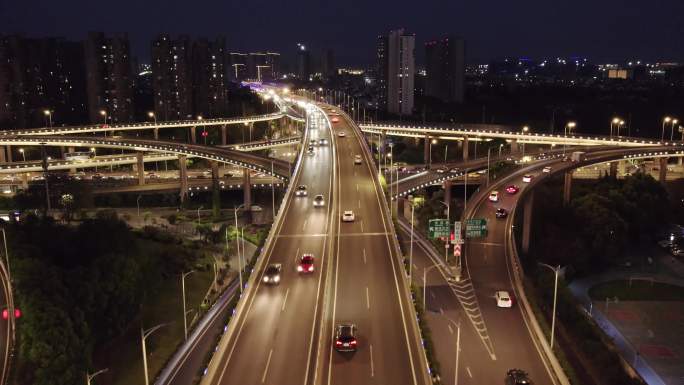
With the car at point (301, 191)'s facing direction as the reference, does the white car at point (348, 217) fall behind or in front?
in front

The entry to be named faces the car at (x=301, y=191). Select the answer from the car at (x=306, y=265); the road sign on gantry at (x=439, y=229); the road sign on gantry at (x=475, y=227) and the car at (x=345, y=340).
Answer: the car at (x=345, y=340)

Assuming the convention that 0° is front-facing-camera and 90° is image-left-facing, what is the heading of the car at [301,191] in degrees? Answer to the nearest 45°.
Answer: approximately 0°

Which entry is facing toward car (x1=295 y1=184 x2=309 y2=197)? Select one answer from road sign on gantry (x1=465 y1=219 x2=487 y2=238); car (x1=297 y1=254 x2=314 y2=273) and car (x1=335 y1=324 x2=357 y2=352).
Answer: car (x1=335 y1=324 x2=357 y2=352)

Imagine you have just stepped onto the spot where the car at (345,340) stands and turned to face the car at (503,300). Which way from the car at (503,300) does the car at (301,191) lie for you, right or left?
left

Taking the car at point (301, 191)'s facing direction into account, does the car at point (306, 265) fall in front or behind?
in front

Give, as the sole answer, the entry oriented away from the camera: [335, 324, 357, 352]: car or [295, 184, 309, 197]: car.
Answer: [335, 324, 357, 352]: car

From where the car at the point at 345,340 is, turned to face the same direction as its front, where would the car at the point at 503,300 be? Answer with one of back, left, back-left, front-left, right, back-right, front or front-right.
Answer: front-right

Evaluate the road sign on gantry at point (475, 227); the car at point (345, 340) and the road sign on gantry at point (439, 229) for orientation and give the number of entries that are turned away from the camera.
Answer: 1

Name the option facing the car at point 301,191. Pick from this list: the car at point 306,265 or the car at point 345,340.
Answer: the car at point 345,340

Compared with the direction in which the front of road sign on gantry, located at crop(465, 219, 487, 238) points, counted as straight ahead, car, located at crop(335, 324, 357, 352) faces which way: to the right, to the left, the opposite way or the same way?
the opposite way

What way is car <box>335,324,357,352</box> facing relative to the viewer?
away from the camera
